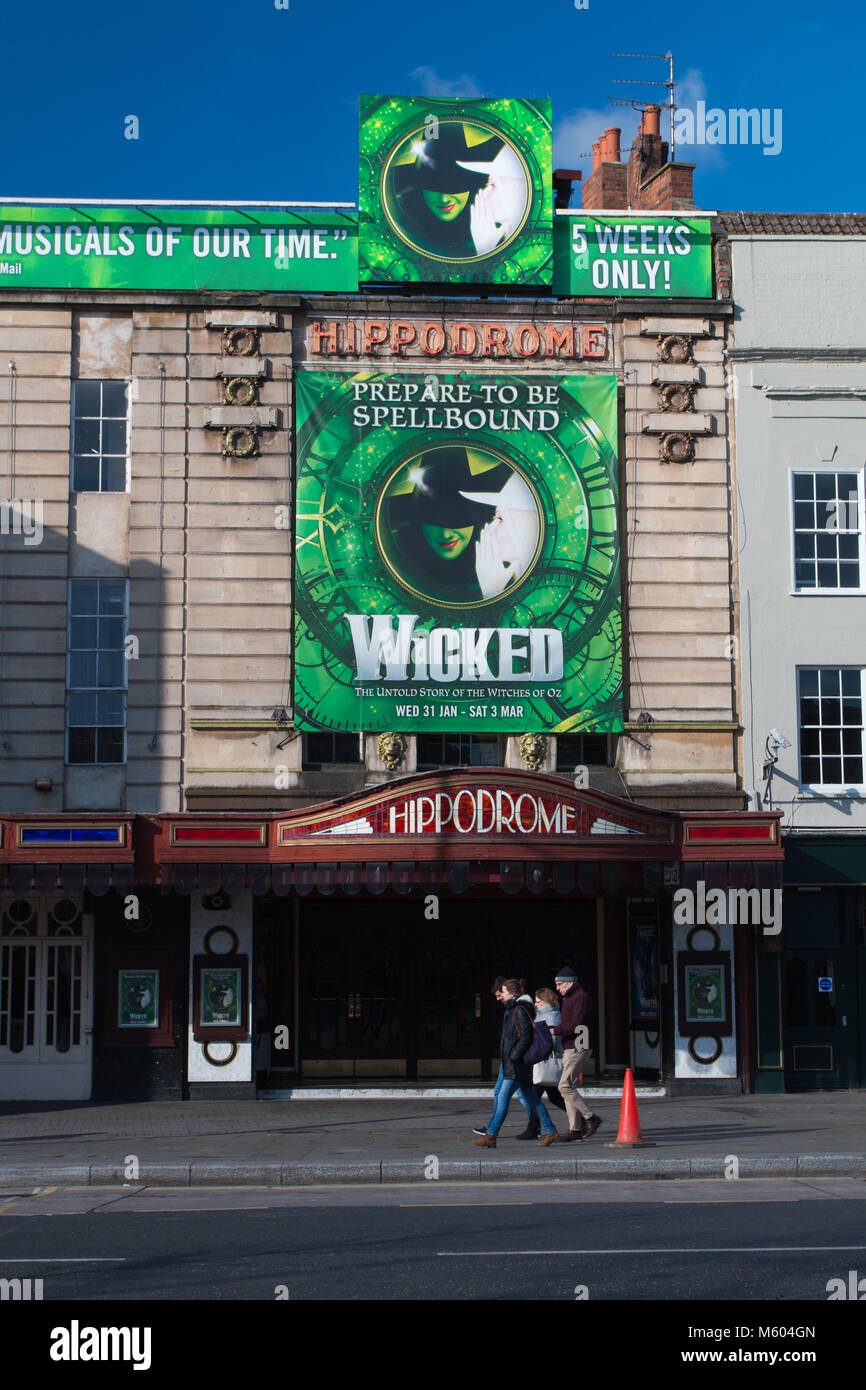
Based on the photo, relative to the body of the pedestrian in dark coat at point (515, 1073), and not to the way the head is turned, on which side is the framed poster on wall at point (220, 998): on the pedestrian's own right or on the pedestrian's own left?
on the pedestrian's own right

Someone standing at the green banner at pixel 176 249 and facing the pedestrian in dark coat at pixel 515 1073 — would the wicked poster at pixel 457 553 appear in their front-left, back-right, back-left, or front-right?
front-left

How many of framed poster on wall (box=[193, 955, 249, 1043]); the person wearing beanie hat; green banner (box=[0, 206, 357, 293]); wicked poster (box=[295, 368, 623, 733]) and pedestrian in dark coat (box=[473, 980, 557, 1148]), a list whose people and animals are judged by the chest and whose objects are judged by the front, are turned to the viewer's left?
2

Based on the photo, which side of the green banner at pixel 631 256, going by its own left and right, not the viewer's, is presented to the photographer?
front

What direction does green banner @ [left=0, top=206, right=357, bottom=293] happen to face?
toward the camera

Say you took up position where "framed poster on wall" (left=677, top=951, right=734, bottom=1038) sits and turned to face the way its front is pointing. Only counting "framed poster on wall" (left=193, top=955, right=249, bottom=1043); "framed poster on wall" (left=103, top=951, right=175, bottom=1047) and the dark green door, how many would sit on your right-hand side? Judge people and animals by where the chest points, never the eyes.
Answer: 2

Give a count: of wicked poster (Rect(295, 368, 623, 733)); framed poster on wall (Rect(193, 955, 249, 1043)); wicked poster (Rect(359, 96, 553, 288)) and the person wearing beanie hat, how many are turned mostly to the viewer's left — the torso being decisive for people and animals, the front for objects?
1

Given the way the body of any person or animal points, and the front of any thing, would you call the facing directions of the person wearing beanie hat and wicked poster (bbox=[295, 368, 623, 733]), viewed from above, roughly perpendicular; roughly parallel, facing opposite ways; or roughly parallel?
roughly perpendicular

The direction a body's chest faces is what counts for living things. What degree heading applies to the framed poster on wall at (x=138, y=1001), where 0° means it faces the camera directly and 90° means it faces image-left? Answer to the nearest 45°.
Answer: approximately 0°

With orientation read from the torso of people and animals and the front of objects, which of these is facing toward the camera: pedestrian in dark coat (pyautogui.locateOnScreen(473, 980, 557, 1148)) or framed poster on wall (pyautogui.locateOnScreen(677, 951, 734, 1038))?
the framed poster on wall

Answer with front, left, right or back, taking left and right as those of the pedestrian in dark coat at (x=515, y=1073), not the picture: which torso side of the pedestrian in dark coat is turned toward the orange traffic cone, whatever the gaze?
back

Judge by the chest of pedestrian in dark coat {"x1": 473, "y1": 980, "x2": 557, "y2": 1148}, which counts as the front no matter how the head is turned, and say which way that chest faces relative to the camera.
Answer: to the viewer's left
